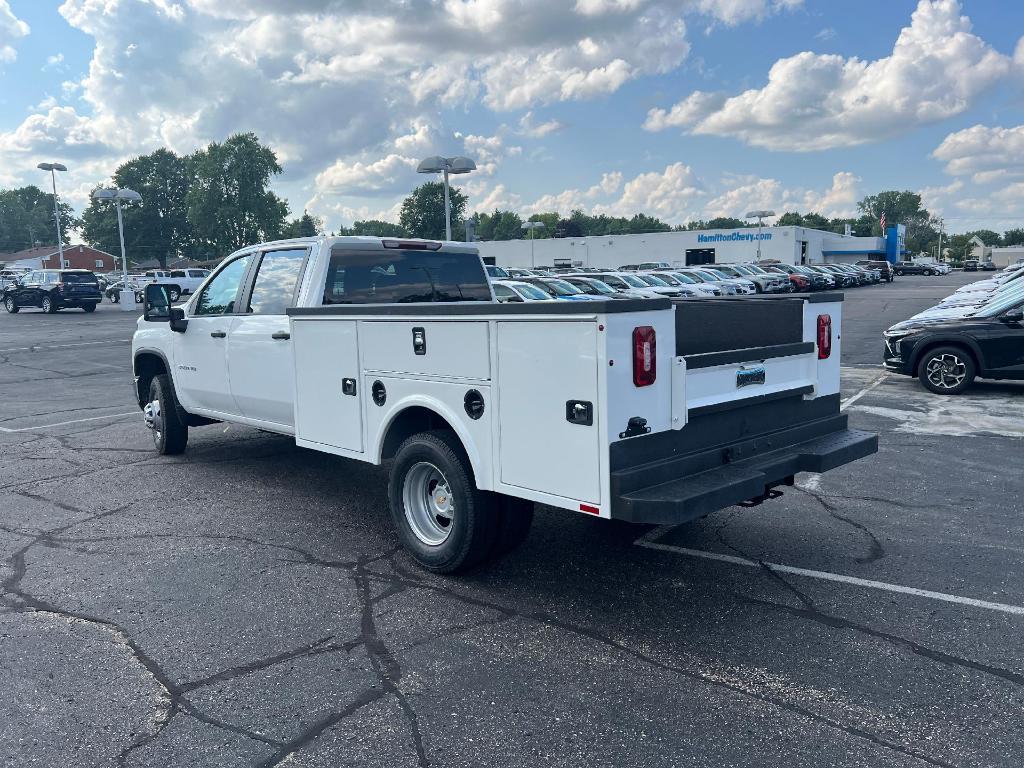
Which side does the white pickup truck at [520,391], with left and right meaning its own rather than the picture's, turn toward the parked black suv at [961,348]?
right

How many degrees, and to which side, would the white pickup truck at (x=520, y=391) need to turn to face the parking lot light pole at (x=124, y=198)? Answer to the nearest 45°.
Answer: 0° — it already faces it

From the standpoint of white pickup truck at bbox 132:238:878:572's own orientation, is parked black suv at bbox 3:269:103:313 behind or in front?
in front

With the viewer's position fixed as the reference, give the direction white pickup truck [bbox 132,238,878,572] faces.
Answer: facing away from the viewer and to the left of the viewer

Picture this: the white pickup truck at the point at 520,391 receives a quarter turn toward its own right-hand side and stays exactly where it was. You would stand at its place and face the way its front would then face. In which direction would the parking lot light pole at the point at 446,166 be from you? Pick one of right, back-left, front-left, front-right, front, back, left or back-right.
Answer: front-left

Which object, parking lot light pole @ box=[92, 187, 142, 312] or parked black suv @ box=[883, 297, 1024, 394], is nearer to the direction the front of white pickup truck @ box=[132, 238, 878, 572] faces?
the parking lot light pole
